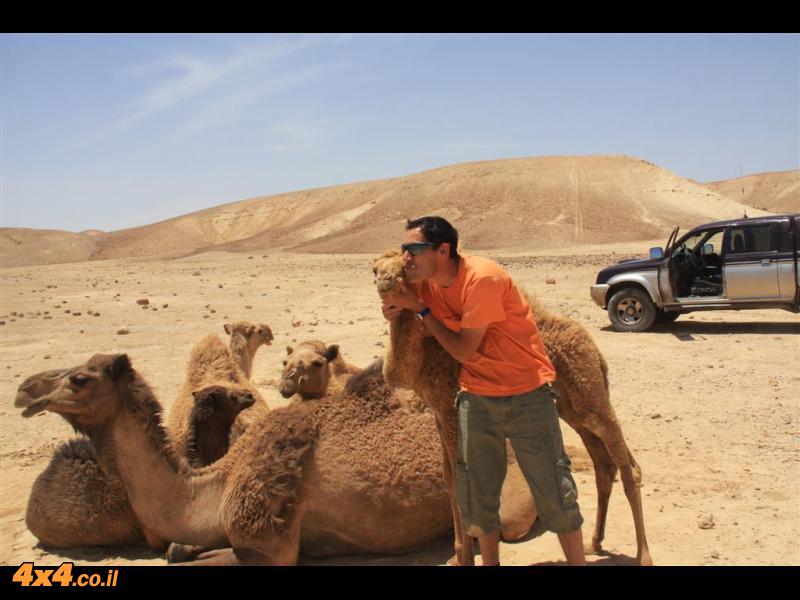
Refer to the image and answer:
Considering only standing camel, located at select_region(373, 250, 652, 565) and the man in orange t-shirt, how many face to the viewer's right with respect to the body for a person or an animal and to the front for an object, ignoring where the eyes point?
0

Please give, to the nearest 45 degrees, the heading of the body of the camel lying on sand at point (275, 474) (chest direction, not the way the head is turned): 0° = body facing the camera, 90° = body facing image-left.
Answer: approximately 90°

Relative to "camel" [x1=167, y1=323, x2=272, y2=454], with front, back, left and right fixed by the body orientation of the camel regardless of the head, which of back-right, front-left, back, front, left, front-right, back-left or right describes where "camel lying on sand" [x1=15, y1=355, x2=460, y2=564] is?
right

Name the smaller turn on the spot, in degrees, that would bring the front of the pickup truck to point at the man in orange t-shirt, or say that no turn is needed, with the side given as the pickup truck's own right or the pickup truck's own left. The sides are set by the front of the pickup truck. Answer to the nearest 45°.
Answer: approximately 90° to the pickup truck's own left

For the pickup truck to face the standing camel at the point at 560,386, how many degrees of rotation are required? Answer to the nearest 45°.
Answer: approximately 90° to its left

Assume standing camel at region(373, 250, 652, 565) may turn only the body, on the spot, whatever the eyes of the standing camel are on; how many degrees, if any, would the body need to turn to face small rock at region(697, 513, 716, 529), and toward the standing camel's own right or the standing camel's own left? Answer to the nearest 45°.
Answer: approximately 135° to the standing camel's own right

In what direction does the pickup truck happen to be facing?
to the viewer's left

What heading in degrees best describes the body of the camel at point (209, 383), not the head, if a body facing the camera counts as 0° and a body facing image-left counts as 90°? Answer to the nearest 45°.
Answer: approximately 270°

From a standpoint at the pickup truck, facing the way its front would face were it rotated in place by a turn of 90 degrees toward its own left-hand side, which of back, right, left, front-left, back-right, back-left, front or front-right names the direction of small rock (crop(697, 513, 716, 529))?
front

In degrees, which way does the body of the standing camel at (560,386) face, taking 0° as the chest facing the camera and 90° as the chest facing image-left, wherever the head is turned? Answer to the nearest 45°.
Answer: approximately 90°

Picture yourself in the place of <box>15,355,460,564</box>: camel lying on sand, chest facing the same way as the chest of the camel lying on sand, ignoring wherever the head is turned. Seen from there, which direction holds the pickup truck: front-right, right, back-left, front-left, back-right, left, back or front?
back-right
